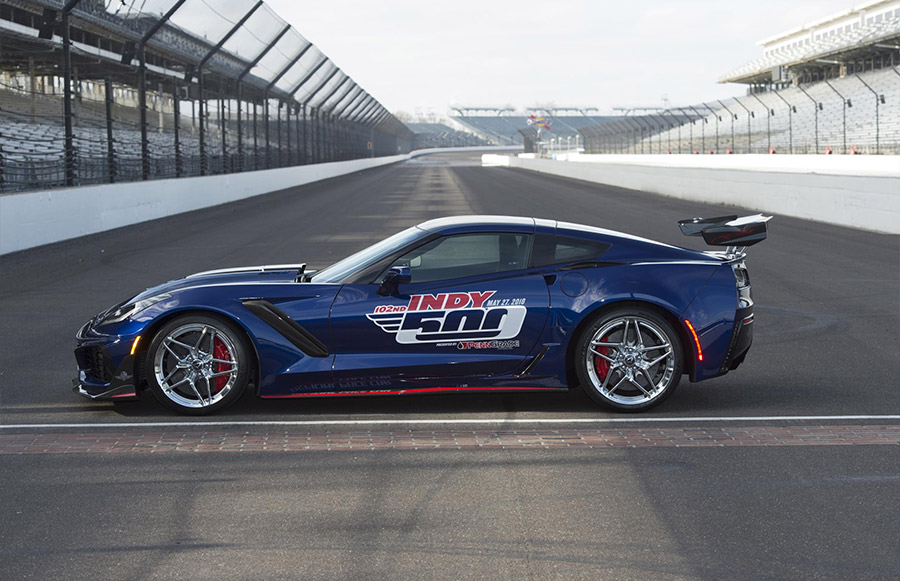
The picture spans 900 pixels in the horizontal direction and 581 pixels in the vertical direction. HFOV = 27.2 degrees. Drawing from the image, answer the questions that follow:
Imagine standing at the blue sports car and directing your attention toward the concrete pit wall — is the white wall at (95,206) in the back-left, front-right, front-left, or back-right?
front-left

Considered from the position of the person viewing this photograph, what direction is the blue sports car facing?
facing to the left of the viewer

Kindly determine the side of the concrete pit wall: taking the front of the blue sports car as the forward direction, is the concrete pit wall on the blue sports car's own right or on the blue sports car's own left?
on the blue sports car's own right

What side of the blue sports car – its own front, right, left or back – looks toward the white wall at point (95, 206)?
right
